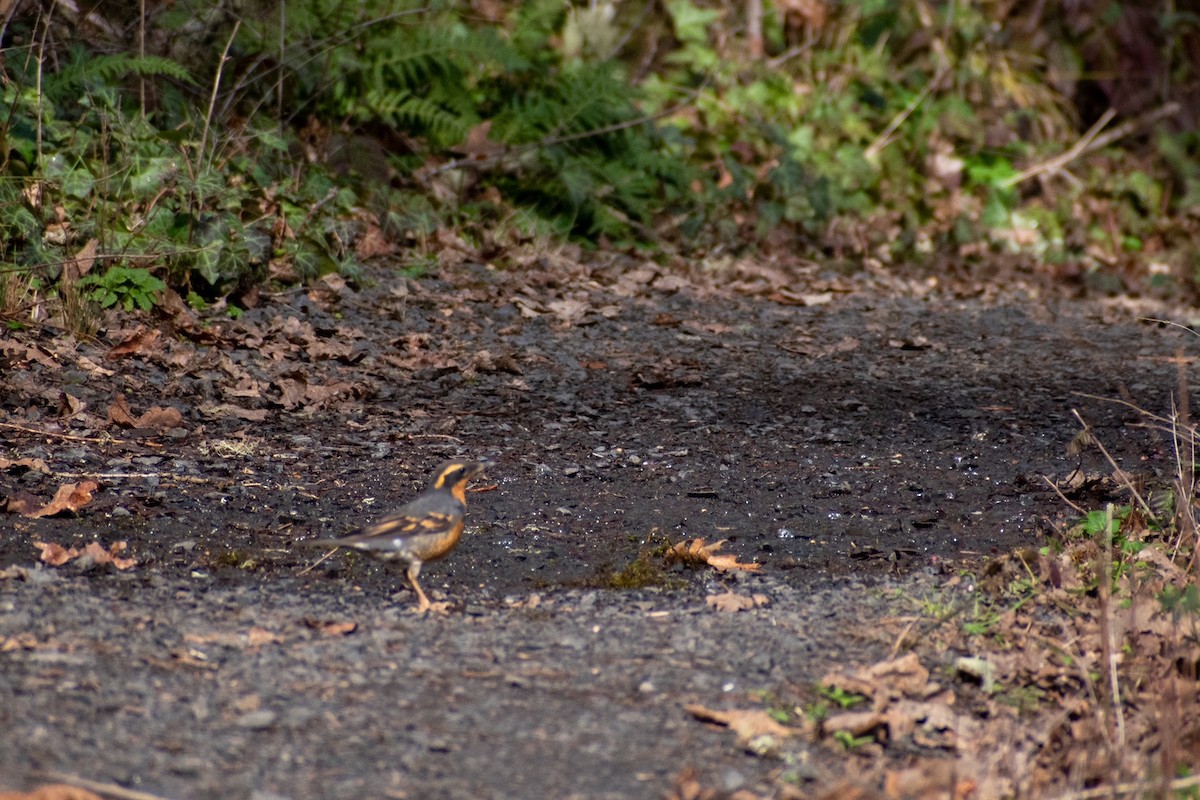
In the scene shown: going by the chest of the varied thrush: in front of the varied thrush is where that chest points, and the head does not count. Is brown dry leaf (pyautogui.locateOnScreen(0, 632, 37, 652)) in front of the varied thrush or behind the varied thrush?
behind

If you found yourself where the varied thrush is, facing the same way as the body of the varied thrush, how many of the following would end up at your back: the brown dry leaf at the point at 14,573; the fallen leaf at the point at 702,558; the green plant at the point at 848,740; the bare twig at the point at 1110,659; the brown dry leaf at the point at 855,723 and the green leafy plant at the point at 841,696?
1

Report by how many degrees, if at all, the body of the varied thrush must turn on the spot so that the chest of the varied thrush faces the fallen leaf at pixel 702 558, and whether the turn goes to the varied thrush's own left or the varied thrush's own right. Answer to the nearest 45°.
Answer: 0° — it already faces it

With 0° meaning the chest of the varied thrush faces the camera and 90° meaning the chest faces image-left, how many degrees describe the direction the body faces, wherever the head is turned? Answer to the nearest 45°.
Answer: approximately 270°

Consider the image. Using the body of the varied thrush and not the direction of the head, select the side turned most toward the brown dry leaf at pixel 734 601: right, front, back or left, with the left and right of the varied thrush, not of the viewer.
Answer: front

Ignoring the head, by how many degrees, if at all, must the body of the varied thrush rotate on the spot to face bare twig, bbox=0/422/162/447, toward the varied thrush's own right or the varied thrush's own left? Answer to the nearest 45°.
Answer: approximately 135° to the varied thrush's own left

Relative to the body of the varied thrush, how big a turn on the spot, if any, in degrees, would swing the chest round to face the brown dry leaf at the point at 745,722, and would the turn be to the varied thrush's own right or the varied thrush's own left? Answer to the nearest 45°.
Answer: approximately 45° to the varied thrush's own right

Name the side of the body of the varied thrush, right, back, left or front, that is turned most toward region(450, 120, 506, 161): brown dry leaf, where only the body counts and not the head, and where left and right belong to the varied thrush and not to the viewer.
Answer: left

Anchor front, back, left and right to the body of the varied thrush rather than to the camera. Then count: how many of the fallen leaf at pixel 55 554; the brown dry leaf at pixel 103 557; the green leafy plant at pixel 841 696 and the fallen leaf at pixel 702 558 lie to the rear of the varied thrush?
2

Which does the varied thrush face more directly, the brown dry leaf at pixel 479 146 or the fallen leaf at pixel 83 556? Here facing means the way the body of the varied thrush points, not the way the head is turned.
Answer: the brown dry leaf

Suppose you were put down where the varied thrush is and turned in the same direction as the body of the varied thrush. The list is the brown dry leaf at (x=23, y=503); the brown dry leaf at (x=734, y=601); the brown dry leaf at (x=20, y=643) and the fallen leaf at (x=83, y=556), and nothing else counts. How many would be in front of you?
1

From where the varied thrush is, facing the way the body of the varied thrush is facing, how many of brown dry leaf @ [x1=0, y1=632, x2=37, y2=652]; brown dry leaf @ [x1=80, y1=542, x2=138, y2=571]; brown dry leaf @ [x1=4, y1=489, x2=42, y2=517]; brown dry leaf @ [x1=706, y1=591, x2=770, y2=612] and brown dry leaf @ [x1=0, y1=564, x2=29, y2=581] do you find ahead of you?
1

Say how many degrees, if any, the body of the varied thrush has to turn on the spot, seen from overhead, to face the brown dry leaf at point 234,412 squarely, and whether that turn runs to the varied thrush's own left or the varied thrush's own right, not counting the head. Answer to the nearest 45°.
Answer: approximately 90° to the varied thrush's own left
